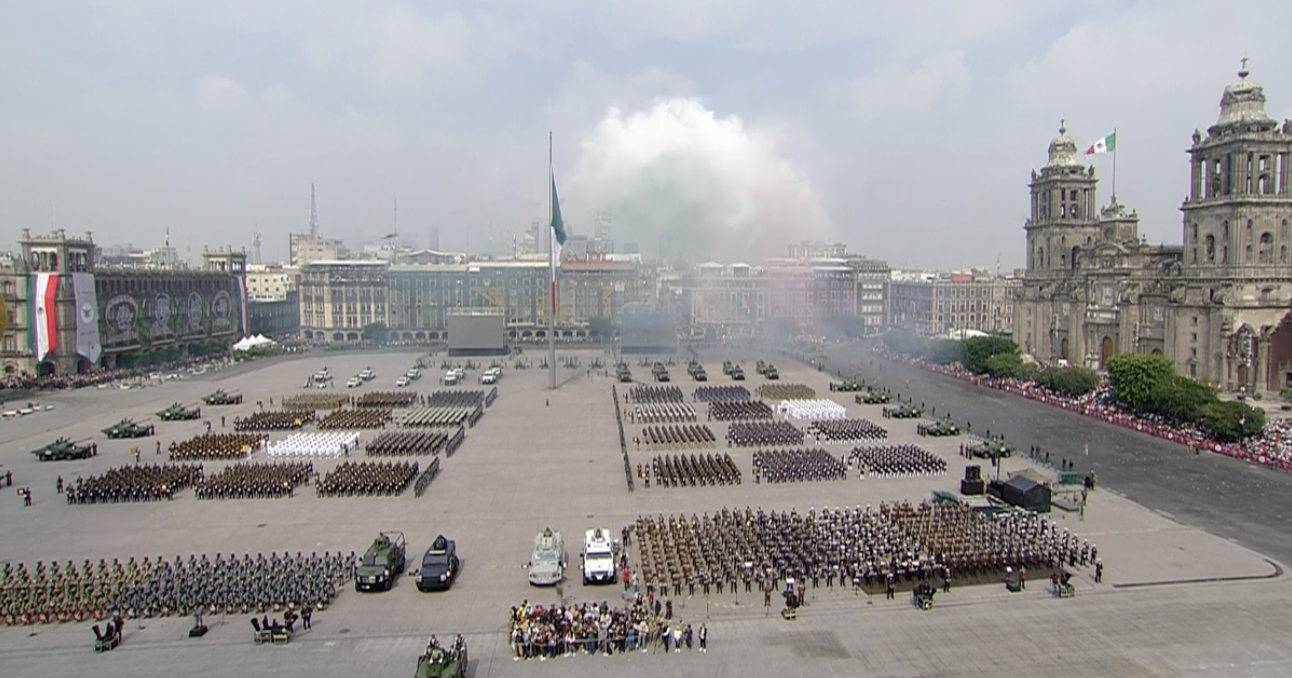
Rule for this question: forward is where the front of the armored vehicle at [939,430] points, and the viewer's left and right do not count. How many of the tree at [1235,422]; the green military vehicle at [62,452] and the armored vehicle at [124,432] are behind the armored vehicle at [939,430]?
1

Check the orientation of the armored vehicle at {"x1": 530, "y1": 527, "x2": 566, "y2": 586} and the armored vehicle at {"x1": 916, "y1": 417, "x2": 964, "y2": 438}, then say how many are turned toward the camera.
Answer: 1

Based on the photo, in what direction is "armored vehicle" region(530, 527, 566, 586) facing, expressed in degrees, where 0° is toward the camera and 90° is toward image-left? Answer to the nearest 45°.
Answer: approximately 0°

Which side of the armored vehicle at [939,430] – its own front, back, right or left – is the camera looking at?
left
